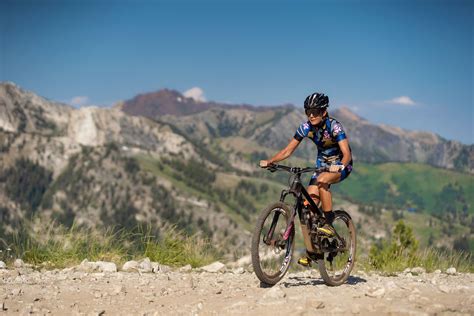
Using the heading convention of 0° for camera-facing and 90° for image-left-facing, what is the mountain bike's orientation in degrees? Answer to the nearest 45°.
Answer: approximately 45°

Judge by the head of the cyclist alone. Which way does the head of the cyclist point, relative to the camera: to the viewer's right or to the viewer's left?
to the viewer's left

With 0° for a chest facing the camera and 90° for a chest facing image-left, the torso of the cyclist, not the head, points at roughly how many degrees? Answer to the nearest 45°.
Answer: approximately 45°

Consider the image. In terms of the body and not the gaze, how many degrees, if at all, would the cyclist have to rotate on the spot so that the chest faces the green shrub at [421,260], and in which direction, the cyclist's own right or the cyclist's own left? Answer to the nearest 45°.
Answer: approximately 180°

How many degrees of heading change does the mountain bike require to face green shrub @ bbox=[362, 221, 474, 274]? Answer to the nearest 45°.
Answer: approximately 180°
